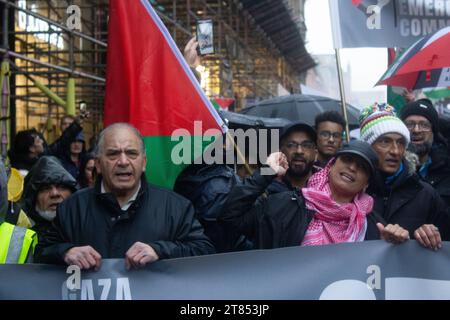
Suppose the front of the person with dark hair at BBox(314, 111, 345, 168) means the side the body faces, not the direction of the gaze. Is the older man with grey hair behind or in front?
in front

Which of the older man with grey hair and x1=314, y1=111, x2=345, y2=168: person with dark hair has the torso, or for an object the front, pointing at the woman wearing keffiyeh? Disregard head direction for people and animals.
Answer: the person with dark hair

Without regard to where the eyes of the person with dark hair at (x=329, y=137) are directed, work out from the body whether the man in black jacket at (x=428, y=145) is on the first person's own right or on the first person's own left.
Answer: on the first person's own left

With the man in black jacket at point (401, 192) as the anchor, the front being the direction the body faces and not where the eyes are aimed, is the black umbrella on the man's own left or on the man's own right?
on the man's own right

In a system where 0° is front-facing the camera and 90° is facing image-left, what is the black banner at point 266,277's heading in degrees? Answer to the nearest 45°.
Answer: approximately 0°

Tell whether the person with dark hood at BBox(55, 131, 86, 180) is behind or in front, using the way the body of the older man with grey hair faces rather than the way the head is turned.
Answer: behind
